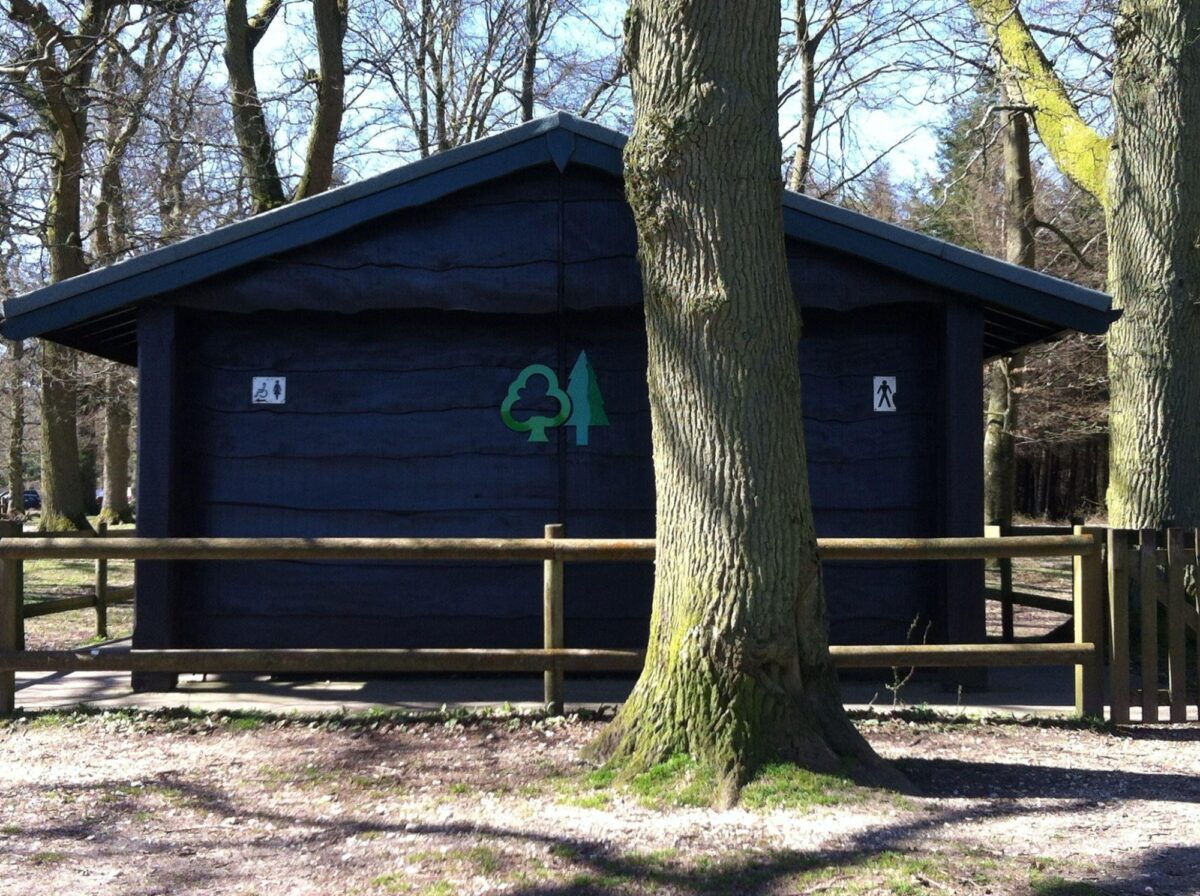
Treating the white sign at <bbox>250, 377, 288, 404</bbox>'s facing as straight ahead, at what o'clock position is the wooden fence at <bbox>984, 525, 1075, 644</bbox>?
The wooden fence is roughly at 9 o'clock from the white sign.

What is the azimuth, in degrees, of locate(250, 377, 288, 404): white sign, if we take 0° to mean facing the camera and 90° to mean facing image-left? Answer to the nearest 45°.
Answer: approximately 0°

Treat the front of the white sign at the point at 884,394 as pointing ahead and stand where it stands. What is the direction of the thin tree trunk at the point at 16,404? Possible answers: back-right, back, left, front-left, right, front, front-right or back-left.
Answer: back-right

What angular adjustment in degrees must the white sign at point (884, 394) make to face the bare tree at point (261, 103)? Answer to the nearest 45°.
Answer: approximately 135° to its right

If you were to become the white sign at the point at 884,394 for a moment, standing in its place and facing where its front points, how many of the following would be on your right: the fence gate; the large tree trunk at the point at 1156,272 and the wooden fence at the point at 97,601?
1

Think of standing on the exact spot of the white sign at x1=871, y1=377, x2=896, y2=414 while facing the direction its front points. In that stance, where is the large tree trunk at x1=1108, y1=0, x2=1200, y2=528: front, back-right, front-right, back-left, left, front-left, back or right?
back-left

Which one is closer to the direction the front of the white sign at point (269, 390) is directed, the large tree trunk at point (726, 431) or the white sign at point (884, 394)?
the large tree trunk

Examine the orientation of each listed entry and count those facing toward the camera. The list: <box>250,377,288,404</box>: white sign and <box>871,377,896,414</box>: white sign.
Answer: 2
